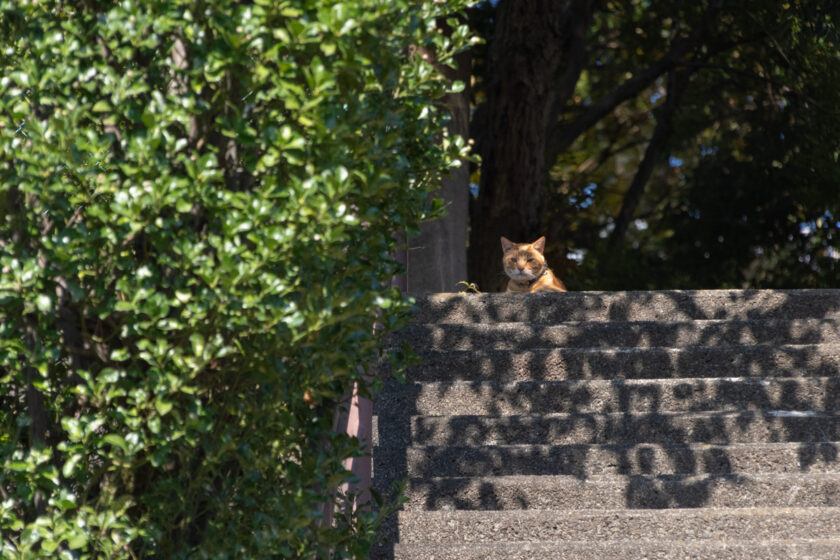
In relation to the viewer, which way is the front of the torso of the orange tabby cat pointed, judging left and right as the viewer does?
facing the viewer and to the left of the viewer

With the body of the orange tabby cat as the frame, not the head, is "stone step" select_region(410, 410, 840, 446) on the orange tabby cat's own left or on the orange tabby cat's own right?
on the orange tabby cat's own left

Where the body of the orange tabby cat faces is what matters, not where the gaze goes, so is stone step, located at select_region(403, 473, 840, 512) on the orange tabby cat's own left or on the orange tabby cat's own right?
on the orange tabby cat's own left

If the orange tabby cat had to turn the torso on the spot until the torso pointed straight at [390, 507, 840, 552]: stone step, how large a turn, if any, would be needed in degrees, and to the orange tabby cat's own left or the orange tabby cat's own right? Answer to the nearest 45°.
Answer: approximately 45° to the orange tabby cat's own left

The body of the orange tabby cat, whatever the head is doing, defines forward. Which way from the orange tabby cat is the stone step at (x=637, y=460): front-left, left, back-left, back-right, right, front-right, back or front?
front-left
